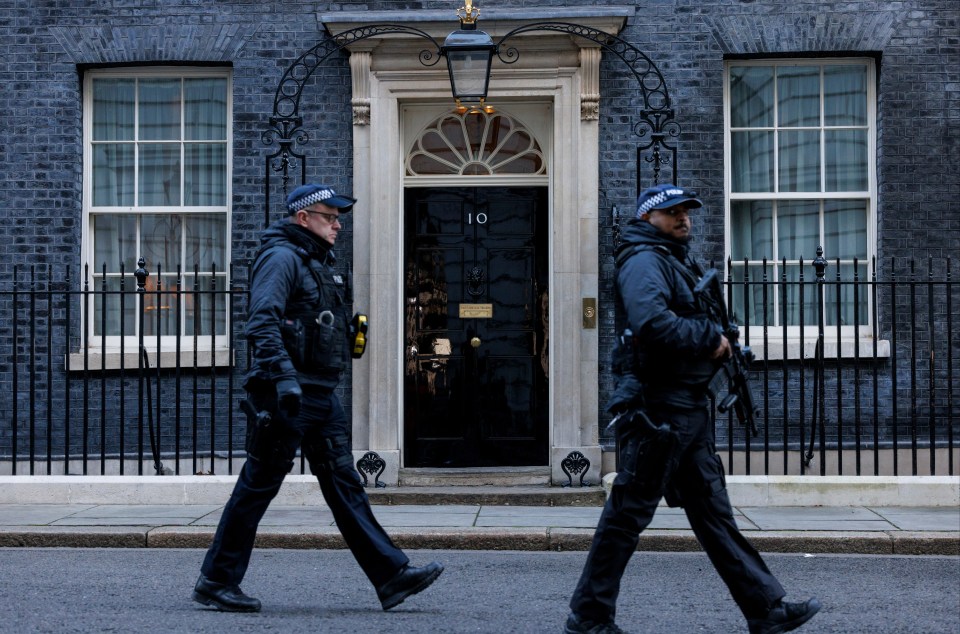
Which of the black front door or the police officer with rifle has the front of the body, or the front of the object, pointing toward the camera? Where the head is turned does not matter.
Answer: the black front door

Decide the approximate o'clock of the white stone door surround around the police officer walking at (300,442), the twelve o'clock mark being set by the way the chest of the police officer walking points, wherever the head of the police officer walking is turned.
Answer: The white stone door surround is roughly at 10 o'clock from the police officer walking.

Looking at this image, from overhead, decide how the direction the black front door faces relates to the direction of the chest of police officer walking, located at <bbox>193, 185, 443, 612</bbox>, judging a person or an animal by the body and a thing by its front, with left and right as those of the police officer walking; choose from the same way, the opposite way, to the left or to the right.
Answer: to the right

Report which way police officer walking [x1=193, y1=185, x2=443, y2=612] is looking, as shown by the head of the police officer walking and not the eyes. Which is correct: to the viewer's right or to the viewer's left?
to the viewer's right

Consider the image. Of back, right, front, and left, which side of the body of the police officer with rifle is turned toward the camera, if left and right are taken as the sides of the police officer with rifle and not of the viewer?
right

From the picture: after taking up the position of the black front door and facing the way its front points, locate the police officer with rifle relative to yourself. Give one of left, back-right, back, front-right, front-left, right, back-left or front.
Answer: front

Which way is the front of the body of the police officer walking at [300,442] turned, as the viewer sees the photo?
to the viewer's right

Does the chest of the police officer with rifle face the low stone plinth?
no

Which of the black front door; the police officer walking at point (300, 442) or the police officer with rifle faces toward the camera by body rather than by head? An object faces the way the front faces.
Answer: the black front door

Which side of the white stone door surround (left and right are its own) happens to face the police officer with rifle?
front

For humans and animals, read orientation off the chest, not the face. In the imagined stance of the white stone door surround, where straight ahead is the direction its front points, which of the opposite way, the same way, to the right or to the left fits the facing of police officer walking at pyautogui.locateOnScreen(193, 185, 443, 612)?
to the left

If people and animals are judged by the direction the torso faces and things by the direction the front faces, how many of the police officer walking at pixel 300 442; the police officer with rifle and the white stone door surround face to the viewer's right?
2

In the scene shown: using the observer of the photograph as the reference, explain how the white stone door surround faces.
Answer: facing the viewer

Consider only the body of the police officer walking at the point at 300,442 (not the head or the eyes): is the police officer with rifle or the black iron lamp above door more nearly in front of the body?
the police officer with rifle

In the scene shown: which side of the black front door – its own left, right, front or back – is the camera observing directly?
front

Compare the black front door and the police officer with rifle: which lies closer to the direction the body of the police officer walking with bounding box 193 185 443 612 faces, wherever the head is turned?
the police officer with rifle

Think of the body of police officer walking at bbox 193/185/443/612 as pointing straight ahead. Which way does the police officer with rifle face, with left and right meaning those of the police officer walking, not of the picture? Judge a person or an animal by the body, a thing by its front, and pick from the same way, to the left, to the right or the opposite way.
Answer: the same way

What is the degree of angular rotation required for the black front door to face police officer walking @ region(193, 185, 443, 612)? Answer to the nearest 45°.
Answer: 0° — it already faces them
